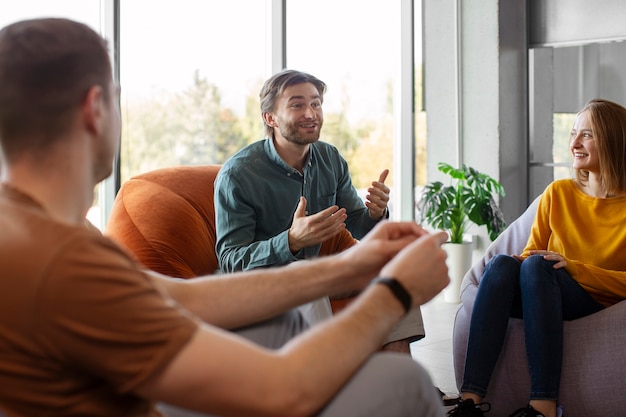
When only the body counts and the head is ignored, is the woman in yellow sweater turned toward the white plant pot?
no

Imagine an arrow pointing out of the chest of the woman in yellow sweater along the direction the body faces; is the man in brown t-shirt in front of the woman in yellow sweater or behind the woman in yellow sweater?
in front

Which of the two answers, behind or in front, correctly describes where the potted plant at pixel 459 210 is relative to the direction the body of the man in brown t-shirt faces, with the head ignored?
in front

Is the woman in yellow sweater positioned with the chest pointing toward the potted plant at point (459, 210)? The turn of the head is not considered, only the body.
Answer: no

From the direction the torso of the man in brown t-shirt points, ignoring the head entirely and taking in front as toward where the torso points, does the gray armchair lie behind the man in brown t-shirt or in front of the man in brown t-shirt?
in front

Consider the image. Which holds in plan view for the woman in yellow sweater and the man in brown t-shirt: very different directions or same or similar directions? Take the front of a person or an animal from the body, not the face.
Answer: very different directions

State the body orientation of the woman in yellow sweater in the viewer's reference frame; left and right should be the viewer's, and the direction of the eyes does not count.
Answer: facing the viewer and to the left of the viewer

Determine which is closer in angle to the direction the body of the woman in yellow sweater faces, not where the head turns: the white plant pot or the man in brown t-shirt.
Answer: the man in brown t-shirt

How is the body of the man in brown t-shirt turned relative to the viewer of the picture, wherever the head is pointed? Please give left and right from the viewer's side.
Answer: facing away from the viewer and to the right of the viewer

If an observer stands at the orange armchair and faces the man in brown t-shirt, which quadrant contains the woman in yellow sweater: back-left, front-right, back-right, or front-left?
front-left

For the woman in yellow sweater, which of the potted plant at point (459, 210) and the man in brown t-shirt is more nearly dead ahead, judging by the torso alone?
the man in brown t-shirt

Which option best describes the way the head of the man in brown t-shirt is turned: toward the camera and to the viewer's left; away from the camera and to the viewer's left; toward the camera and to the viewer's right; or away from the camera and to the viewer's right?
away from the camera and to the viewer's right
